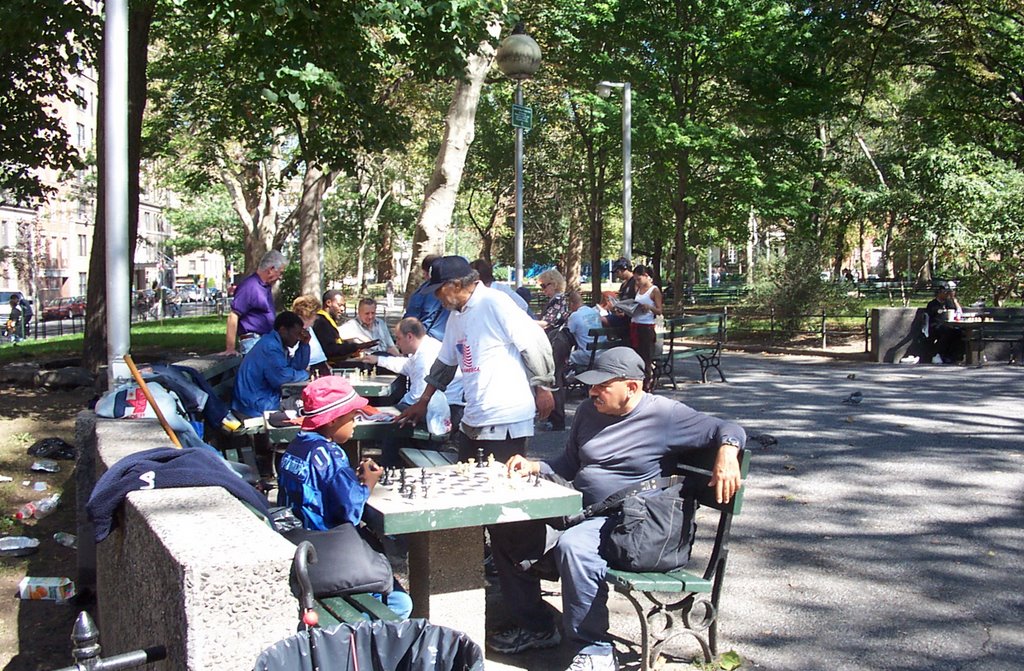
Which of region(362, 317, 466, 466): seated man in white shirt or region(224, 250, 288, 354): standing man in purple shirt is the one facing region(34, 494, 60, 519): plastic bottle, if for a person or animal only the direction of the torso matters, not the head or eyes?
the seated man in white shirt

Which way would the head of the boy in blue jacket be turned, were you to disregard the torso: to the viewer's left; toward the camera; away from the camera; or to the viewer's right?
to the viewer's right

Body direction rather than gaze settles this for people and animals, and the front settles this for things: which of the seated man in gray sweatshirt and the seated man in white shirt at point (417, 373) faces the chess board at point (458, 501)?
the seated man in gray sweatshirt

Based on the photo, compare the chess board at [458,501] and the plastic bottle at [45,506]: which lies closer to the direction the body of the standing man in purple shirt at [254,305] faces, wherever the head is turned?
the chess board

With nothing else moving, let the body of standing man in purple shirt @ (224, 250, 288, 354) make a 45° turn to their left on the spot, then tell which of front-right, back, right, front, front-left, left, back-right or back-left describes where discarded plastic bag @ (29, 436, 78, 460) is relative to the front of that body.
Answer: back-left

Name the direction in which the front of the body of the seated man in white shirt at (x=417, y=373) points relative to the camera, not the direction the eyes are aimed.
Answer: to the viewer's left

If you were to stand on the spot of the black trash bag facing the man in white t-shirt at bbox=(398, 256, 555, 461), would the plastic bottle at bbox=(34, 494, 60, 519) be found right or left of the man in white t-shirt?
left

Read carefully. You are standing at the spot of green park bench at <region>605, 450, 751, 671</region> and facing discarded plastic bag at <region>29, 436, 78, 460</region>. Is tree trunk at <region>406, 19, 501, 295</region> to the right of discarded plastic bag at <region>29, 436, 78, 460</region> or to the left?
right

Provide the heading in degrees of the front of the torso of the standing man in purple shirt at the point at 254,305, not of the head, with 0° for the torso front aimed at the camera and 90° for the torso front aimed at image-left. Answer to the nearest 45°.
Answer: approximately 270°

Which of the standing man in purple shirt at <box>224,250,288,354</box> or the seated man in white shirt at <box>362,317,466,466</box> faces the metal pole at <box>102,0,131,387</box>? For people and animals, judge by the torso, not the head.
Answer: the seated man in white shirt

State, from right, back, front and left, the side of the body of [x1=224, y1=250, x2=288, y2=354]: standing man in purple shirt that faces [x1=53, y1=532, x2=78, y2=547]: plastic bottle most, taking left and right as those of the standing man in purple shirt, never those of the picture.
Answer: right
